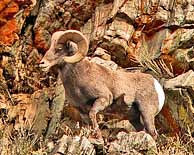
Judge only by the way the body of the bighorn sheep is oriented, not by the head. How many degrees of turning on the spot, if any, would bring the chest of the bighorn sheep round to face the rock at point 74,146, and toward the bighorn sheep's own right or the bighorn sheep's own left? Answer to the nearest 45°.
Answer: approximately 90° to the bighorn sheep's own left

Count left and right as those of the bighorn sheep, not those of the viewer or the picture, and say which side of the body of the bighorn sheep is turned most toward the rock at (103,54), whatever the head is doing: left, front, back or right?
right

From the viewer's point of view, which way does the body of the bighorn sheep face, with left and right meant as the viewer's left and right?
facing to the left of the viewer

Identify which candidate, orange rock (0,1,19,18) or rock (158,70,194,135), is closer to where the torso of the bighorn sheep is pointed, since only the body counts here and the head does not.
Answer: the orange rock

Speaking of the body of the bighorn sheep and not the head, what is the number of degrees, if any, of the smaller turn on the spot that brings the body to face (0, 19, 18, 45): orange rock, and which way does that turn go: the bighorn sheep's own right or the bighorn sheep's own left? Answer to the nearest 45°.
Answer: approximately 45° to the bighorn sheep's own right

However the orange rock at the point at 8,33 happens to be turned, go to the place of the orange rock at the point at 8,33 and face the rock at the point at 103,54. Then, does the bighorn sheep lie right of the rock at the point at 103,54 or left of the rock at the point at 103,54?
right

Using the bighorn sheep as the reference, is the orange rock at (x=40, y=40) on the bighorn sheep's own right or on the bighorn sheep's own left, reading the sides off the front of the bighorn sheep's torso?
on the bighorn sheep's own right
